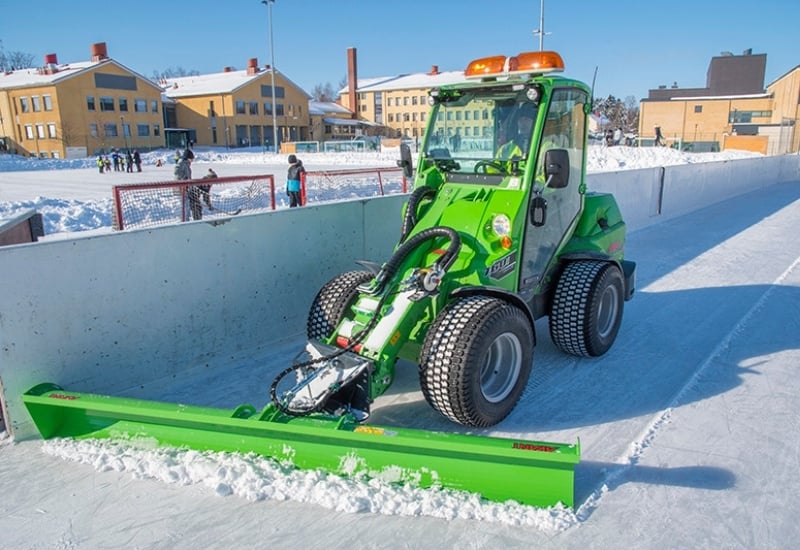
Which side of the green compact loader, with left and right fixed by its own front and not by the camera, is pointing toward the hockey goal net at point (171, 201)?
right

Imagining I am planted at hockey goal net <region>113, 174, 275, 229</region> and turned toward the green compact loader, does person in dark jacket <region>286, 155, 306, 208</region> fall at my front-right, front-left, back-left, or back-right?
back-left

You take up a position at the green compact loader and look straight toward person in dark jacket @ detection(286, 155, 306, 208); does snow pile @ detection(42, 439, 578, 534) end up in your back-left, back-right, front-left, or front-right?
back-left

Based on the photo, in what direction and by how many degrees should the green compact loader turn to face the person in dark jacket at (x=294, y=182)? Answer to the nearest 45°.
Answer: approximately 135° to its right

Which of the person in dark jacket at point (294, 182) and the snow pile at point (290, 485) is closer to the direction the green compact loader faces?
the snow pile

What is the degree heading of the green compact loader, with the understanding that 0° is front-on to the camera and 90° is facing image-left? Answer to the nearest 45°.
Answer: approximately 45°

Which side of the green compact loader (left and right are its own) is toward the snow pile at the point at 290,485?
front
